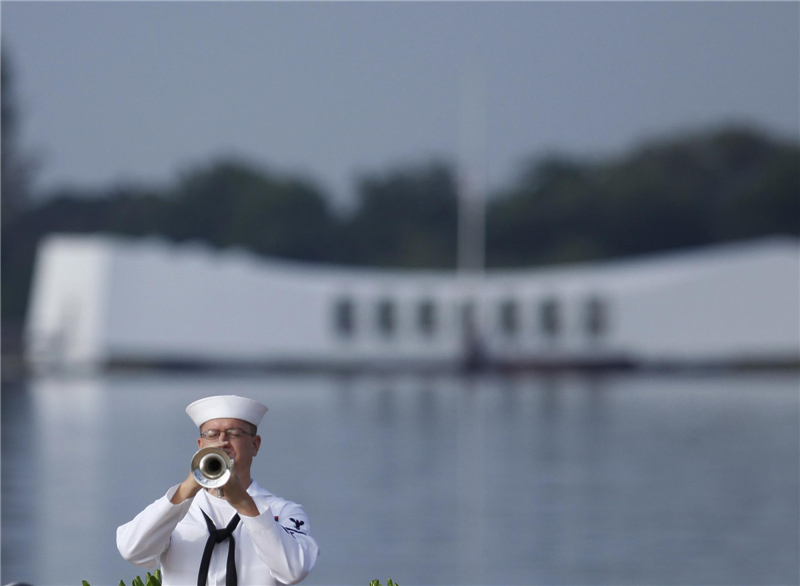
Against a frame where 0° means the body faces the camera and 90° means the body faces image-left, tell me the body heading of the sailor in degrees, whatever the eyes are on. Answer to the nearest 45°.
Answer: approximately 0°

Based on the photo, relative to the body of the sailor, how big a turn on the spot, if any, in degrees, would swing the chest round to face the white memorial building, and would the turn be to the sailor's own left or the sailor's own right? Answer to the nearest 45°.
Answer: approximately 180°
